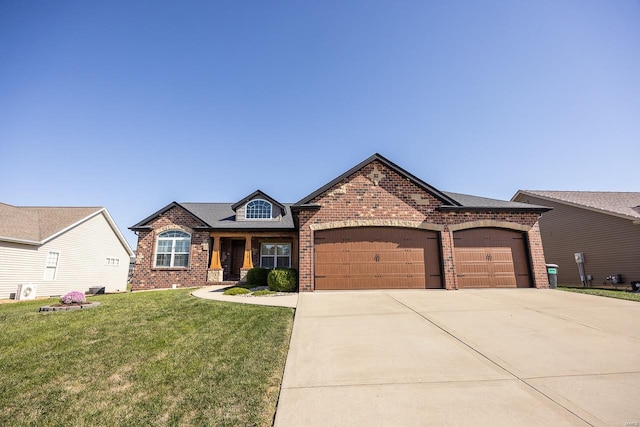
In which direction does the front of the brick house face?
toward the camera

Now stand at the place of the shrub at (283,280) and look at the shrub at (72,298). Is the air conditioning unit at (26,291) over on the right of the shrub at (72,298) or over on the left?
right

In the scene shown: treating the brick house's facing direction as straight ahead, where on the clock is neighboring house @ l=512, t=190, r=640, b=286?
The neighboring house is roughly at 8 o'clock from the brick house.

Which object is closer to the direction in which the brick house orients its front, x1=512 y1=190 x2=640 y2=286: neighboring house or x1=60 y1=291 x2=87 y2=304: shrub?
the shrub

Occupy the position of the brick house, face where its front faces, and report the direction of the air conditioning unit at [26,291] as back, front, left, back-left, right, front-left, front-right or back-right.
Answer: right

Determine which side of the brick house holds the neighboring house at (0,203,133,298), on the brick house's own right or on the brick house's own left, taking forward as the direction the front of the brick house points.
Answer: on the brick house's own right

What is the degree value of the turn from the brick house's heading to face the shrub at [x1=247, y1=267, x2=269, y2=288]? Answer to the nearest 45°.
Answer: approximately 90° to its right

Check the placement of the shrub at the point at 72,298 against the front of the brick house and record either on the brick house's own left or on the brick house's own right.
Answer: on the brick house's own right
